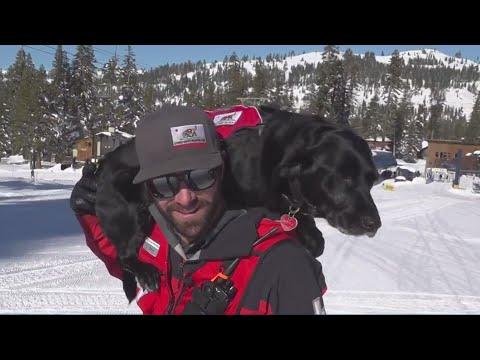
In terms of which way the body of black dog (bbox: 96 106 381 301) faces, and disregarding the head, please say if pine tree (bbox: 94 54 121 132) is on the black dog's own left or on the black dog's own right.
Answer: on the black dog's own left

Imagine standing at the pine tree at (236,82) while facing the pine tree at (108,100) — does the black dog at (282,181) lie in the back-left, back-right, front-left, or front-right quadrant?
front-left

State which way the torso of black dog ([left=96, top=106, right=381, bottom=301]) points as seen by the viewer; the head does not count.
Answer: to the viewer's right

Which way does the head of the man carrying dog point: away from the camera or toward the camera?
toward the camera

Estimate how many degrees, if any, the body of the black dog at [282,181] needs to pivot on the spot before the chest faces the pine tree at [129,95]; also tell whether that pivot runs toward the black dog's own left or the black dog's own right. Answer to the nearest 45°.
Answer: approximately 90° to the black dog's own left

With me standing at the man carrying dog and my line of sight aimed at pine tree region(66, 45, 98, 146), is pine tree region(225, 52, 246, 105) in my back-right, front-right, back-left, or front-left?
front-right

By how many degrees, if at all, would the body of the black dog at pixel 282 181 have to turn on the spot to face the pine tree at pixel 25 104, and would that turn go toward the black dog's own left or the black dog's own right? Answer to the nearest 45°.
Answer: approximately 135° to the black dog's own left

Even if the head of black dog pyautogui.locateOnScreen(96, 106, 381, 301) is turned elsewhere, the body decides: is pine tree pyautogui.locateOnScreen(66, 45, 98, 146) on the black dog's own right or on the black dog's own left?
on the black dog's own left

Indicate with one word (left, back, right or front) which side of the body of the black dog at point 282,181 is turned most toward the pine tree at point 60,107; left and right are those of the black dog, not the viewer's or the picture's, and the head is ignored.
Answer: left

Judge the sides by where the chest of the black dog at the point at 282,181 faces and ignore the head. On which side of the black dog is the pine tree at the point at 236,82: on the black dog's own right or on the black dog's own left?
on the black dog's own left
